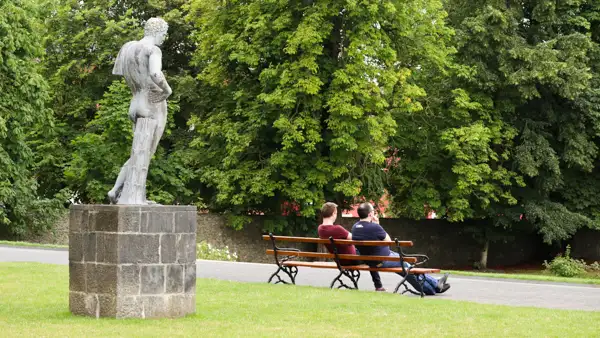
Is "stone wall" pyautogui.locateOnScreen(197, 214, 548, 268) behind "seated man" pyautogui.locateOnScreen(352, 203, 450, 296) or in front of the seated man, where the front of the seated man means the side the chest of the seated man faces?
in front

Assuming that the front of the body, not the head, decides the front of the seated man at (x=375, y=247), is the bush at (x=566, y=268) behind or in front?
in front

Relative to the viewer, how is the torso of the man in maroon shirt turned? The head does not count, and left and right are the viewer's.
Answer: facing away from the viewer and to the right of the viewer

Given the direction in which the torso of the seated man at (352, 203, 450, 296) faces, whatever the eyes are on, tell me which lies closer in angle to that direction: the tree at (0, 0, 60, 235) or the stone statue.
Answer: the tree

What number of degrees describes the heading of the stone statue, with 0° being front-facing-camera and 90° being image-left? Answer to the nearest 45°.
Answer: approximately 225°

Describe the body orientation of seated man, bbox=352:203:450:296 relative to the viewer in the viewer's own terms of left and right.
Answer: facing away from the viewer and to the right of the viewer

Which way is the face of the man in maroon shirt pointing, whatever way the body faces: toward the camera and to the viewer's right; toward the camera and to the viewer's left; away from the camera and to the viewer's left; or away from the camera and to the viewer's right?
away from the camera and to the viewer's right
